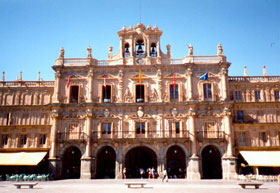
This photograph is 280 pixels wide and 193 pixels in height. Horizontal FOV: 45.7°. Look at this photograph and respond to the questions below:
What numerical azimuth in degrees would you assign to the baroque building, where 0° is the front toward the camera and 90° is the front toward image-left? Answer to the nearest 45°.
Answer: approximately 0°
